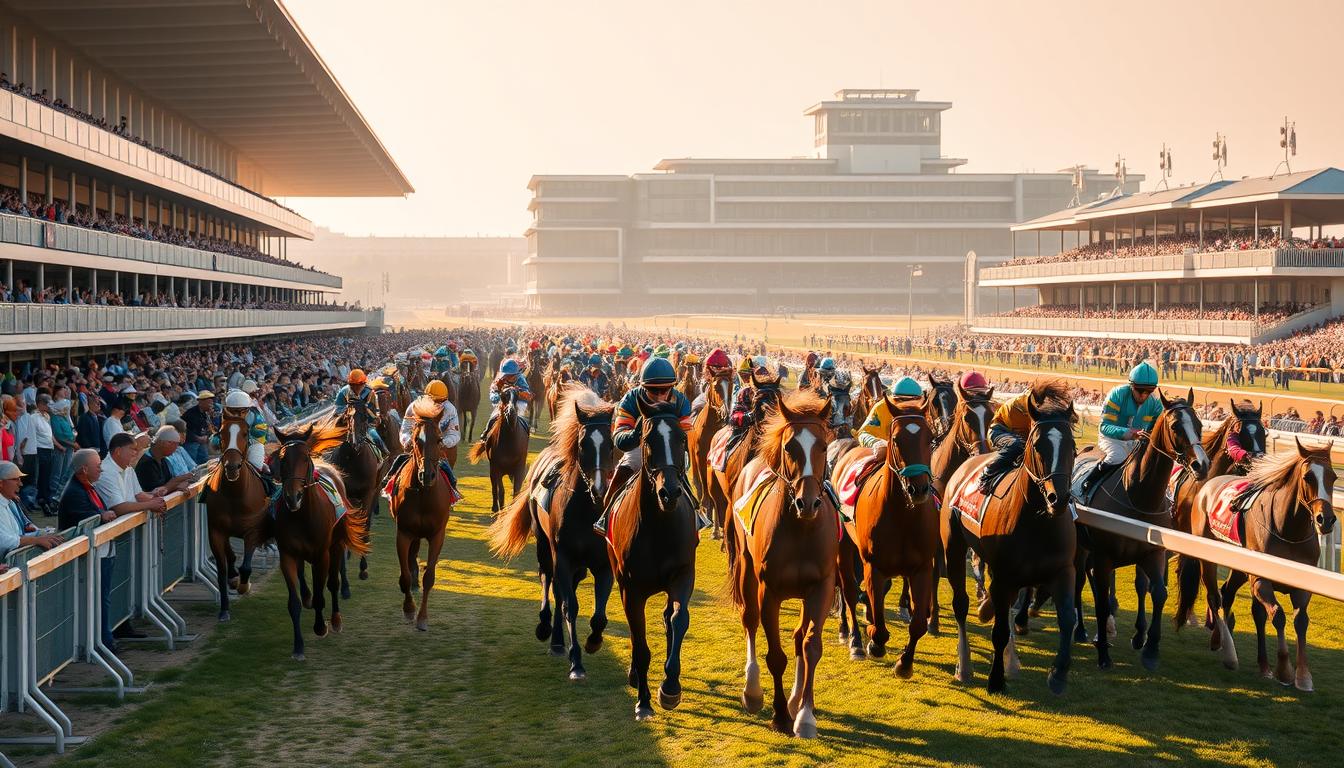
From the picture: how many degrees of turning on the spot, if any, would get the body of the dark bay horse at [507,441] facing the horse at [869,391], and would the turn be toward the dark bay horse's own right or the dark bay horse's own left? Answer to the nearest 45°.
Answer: approximately 90° to the dark bay horse's own left

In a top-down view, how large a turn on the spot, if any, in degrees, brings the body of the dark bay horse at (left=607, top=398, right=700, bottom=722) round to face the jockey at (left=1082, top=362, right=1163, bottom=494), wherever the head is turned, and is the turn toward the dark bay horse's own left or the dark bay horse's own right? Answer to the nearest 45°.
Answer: approximately 135° to the dark bay horse's own left

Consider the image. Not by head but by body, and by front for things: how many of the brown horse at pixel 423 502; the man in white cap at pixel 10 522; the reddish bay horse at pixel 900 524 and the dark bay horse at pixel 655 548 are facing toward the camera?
3

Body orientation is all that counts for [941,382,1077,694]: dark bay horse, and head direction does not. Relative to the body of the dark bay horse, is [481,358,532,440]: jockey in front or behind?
behind

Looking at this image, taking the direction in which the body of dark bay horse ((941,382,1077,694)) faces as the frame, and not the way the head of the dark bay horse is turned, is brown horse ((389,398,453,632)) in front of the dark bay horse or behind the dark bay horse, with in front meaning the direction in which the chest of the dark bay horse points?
behind

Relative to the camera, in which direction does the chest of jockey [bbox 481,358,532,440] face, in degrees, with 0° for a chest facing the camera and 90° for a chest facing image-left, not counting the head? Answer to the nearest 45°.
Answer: approximately 0°

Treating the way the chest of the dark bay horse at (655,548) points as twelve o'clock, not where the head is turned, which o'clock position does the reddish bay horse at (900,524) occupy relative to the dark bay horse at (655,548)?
the reddish bay horse at (900,524) is roughly at 8 o'clock from the dark bay horse at (655,548).

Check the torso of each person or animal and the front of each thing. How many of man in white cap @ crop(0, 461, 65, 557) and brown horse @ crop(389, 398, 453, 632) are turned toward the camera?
1

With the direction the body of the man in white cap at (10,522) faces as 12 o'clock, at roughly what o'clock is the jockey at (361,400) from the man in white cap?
The jockey is roughly at 10 o'clock from the man in white cap.

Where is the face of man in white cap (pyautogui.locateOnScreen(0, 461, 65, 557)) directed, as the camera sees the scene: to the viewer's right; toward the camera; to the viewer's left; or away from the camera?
to the viewer's right

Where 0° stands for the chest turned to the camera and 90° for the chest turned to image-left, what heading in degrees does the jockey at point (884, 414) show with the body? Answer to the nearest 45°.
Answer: approximately 0°
